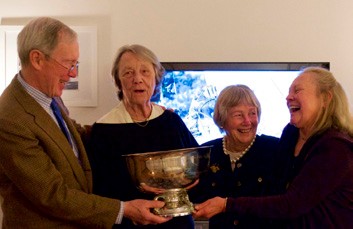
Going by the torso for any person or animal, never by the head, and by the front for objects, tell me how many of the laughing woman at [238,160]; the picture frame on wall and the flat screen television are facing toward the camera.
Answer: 3

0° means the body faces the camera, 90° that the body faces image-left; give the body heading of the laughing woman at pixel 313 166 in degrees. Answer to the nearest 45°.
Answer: approximately 45°

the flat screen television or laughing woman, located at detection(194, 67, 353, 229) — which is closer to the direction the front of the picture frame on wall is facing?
the laughing woman

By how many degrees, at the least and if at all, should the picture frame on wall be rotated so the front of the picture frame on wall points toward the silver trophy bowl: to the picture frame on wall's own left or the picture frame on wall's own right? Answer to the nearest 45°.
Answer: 0° — it already faces it

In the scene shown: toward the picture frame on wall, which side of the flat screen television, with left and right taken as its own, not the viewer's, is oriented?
right

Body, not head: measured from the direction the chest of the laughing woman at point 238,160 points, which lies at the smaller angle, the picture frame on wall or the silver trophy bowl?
the silver trophy bowl

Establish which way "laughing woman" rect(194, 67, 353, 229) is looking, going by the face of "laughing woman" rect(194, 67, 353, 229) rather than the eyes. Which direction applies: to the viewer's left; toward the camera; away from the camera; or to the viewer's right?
to the viewer's left

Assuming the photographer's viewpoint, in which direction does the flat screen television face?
facing the viewer

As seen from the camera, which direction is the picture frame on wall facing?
toward the camera

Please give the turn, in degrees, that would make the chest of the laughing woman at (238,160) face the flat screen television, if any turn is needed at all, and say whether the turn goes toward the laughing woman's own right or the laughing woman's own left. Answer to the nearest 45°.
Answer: approximately 180°

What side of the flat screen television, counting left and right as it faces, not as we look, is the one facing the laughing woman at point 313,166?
front

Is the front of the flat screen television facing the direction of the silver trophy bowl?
yes
